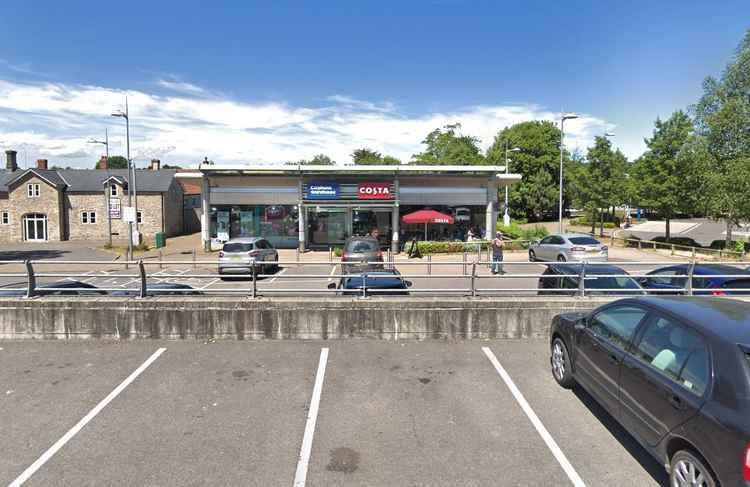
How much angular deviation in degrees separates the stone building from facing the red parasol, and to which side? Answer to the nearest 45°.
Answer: approximately 45° to its left

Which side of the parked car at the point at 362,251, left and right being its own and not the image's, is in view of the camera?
back

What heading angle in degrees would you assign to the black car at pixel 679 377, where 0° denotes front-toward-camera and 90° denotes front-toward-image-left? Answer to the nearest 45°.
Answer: approximately 135°

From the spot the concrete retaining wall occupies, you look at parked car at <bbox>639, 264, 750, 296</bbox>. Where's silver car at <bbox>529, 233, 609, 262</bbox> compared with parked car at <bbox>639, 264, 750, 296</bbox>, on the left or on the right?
left
